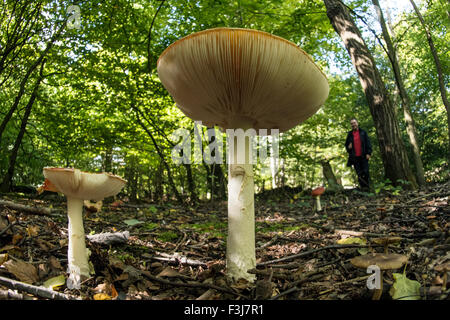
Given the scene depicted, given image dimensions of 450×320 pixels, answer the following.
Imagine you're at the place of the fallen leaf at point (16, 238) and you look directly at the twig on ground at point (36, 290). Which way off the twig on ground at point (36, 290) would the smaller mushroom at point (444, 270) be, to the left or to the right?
left

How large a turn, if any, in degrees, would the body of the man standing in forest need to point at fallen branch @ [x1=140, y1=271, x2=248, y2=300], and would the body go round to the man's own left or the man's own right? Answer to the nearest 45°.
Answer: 0° — they already face it

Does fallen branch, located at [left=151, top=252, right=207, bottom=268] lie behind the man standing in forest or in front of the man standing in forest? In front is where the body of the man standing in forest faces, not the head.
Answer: in front

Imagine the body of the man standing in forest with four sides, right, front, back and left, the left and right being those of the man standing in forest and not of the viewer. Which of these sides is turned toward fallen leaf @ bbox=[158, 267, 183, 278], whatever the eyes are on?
front

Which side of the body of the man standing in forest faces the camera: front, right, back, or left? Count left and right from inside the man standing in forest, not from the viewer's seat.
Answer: front

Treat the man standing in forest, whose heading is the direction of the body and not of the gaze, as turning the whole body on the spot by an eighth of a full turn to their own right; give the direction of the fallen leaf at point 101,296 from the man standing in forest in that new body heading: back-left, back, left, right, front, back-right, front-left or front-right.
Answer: front-left

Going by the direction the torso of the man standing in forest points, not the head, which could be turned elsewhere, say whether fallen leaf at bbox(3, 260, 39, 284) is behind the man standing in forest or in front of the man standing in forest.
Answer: in front

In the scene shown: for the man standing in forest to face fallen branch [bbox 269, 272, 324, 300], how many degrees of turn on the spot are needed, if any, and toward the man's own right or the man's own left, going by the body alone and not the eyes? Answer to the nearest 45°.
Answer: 0° — they already face it

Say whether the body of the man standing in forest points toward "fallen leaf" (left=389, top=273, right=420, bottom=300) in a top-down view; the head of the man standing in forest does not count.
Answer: yes
